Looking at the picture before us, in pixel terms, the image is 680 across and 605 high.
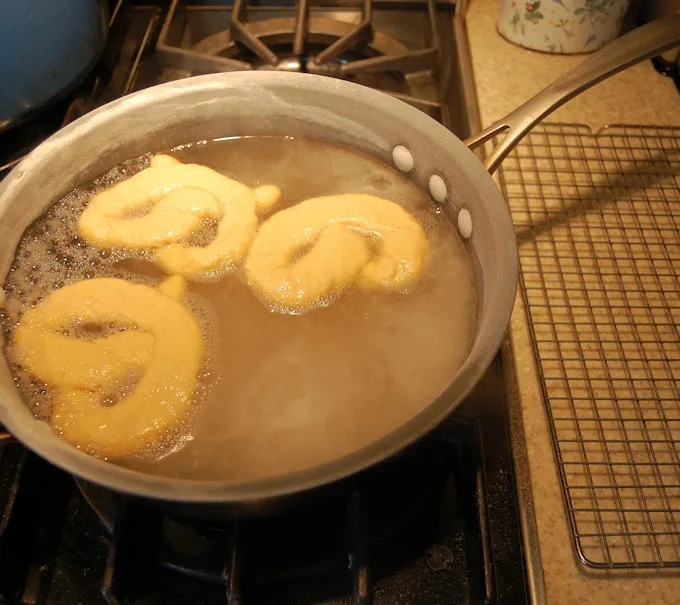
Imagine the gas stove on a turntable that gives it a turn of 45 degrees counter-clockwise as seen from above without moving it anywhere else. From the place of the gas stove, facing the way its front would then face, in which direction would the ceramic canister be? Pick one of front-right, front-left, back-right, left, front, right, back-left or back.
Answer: left

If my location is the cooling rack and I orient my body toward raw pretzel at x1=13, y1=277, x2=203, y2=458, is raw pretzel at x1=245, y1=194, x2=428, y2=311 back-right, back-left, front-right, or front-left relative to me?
front-right

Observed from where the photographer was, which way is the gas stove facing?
facing the viewer
